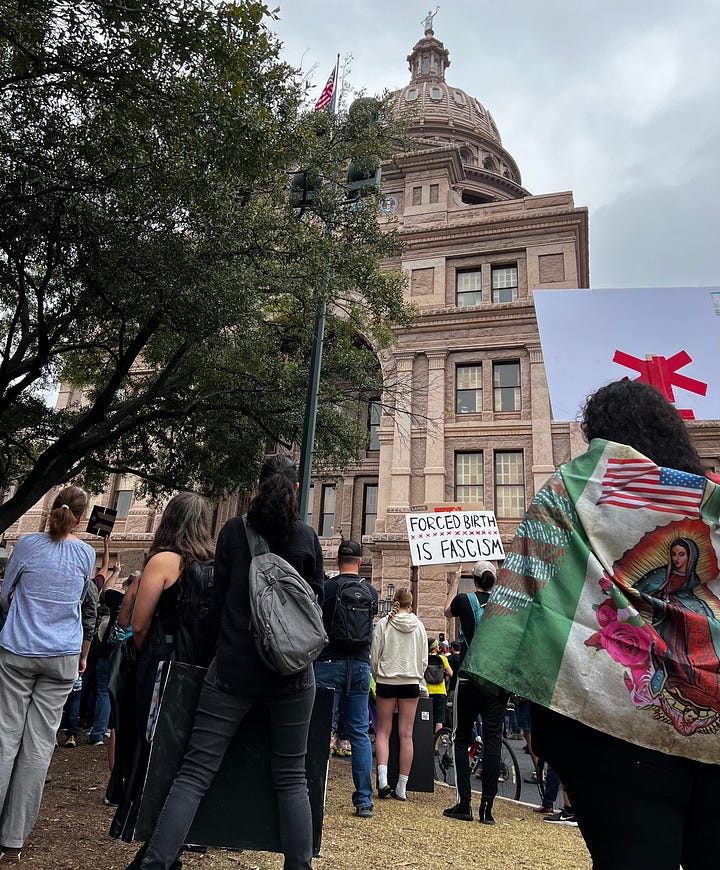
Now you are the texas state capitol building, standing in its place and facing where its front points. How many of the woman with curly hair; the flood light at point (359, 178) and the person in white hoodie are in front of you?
3

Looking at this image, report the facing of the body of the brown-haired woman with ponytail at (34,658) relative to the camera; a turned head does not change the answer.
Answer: away from the camera

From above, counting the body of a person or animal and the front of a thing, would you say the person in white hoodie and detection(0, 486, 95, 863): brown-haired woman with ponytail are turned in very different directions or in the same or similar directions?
same or similar directions

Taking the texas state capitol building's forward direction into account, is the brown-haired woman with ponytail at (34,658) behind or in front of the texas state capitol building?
in front

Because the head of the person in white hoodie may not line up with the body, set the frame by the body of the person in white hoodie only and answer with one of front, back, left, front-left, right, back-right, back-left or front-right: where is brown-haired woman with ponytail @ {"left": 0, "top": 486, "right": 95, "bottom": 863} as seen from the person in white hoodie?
back-left

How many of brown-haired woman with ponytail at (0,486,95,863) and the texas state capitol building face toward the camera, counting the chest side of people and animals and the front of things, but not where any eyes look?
1

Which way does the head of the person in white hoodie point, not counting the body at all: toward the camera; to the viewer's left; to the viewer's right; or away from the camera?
away from the camera

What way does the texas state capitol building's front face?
toward the camera

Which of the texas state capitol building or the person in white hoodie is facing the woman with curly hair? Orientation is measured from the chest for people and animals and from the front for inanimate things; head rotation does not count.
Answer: the texas state capitol building

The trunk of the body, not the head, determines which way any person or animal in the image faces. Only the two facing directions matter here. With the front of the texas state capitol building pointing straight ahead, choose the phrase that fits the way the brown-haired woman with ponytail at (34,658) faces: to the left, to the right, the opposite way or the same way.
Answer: the opposite way

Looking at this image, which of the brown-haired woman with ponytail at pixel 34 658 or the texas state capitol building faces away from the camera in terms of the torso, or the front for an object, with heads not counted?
the brown-haired woman with ponytail

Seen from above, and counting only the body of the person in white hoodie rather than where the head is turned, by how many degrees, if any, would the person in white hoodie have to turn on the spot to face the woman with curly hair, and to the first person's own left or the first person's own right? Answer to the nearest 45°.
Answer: approximately 180°

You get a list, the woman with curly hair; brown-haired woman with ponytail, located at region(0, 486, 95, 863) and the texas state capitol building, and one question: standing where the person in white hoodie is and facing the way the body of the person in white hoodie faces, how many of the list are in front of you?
1

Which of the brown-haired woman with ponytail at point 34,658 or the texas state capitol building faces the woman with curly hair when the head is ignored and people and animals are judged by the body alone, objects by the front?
the texas state capitol building

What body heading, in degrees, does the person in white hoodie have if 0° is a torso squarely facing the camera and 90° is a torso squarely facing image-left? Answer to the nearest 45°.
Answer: approximately 180°

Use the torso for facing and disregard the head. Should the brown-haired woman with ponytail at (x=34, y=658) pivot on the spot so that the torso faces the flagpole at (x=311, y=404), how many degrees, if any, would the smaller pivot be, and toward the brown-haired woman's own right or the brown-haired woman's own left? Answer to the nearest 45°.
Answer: approximately 45° to the brown-haired woman's own right

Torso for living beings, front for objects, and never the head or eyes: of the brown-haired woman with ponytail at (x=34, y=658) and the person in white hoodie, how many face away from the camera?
2

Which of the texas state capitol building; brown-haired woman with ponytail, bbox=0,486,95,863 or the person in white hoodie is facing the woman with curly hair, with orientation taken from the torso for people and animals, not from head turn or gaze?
the texas state capitol building

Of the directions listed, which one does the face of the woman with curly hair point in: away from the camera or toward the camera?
away from the camera

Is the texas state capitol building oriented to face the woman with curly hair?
yes
